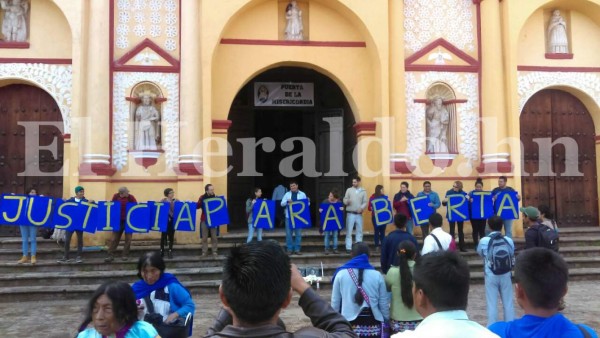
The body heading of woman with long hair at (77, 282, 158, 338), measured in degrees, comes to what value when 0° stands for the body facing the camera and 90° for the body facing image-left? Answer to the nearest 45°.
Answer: approximately 45°

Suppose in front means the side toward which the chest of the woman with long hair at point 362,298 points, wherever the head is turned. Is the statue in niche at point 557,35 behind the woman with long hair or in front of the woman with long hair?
in front

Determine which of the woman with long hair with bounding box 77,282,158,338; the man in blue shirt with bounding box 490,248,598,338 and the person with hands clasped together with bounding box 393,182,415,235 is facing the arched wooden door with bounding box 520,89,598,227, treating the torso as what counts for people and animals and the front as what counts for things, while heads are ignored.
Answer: the man in blue shirt

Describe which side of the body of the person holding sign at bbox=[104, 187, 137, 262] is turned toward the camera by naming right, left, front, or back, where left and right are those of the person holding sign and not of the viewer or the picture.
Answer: front

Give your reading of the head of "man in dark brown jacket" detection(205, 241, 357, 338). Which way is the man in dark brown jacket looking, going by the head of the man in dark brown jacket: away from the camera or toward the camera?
away from the camera

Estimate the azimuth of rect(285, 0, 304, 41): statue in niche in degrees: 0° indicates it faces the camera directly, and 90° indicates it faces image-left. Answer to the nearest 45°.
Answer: approximately 0°

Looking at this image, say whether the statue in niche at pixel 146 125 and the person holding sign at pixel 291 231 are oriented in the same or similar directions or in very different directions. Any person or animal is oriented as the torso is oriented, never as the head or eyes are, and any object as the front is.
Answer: same or similar directions

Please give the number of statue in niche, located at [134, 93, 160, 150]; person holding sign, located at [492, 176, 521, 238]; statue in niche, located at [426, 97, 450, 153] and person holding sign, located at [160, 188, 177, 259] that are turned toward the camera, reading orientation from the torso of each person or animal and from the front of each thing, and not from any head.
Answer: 4

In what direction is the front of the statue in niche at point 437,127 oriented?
toward the camera

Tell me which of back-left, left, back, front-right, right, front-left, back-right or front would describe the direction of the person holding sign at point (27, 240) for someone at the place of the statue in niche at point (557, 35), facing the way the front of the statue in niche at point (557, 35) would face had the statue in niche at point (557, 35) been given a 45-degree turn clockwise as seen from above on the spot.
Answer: front

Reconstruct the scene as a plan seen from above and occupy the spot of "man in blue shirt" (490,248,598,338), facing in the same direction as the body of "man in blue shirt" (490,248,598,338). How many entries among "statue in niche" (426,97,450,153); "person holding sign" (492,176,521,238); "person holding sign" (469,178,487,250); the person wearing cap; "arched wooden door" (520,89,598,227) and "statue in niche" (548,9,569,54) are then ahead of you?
6

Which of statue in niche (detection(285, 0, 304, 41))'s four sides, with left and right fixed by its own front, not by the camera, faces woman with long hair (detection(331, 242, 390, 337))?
front

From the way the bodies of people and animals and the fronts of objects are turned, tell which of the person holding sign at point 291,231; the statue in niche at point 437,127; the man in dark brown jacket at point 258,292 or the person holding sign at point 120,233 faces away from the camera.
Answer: the man in dark brown jacket

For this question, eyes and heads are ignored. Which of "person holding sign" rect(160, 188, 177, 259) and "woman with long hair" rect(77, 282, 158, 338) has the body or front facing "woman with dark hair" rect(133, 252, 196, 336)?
the person holding sign

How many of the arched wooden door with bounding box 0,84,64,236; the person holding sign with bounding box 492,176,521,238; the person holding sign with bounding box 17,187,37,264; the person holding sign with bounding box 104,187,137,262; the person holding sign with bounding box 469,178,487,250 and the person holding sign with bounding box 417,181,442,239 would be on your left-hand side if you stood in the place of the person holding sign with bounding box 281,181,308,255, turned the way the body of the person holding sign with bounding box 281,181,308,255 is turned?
3

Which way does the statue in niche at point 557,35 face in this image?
toward the camera

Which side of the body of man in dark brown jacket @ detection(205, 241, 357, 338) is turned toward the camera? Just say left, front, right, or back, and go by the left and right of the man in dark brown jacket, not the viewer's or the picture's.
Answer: back

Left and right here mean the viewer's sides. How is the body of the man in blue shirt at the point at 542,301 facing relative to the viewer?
facing away from the viewer

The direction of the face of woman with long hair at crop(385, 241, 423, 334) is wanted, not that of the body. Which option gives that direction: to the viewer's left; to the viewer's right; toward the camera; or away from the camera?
away from the camera

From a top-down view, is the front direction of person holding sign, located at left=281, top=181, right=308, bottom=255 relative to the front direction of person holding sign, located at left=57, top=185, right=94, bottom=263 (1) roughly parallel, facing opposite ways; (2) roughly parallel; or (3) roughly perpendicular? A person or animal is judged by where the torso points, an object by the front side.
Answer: roughly parallel
